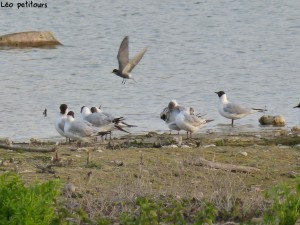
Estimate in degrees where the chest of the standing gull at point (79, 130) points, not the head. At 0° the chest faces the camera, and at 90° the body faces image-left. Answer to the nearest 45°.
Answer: approximately 90°

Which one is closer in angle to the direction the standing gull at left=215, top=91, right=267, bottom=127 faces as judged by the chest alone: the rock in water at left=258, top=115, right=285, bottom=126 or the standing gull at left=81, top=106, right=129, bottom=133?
the standing gull at left=81, top=106, right=129, bottom=133

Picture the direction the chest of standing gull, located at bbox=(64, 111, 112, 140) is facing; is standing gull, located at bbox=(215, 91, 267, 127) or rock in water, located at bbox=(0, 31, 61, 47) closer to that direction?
the rock in water

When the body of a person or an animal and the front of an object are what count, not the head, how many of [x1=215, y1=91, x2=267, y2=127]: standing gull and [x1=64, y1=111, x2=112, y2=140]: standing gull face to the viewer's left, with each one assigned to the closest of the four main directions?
2

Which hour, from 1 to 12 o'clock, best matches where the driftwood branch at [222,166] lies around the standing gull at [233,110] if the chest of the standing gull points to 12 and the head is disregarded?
The driftwood branch is roughly at 9 o'clock from the standing gull.

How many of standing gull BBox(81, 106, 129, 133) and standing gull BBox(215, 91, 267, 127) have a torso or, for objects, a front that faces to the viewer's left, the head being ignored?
2

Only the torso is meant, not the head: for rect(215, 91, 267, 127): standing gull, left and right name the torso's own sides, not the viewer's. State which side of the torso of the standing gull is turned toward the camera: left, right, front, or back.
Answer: left

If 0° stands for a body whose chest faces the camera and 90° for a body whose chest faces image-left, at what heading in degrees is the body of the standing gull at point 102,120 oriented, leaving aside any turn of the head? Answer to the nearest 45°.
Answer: approximately 90°
